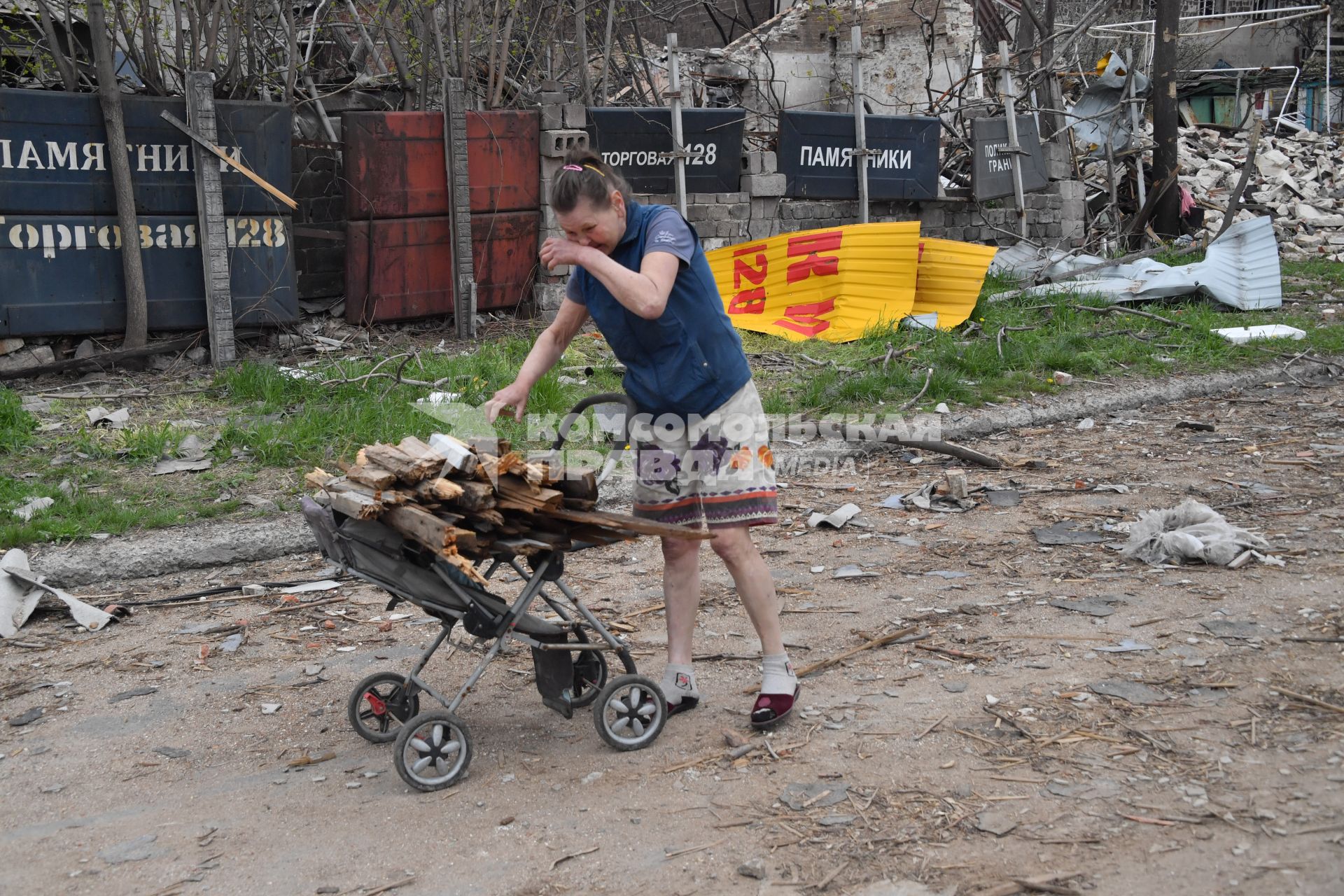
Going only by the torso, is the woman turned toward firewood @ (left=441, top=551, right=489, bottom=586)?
yes

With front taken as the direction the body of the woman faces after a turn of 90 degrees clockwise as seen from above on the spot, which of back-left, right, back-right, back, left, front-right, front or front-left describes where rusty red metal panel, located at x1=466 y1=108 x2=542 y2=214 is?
front-right

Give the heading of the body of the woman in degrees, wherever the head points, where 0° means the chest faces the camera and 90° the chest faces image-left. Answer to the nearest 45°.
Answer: approximately 45°

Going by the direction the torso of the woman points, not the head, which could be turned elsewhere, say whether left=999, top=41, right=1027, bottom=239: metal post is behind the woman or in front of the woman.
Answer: behind

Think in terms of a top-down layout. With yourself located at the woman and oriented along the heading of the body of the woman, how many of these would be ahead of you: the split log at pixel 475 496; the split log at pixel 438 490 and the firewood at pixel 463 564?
3

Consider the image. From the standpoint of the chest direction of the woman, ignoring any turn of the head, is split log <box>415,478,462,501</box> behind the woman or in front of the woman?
in front

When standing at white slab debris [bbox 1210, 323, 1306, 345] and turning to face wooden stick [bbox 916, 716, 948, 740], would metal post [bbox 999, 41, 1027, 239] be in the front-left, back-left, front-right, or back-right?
back-right

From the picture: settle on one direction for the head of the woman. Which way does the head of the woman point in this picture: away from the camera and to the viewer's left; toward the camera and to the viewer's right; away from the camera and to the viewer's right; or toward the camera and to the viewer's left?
toward the camera and to the viewer's left

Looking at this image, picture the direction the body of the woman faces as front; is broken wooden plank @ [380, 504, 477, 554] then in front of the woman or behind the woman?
in front

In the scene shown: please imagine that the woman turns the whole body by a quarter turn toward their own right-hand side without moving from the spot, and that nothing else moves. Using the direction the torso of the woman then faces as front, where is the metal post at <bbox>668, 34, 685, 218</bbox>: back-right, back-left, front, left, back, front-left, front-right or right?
front-right

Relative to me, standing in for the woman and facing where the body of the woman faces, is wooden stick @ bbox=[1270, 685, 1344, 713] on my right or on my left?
on my left

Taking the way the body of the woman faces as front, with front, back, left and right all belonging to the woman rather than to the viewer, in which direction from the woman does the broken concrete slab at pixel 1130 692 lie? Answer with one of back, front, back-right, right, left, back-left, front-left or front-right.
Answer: back-left

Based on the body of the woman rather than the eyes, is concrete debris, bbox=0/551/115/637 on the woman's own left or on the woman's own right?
on the woman's own right
